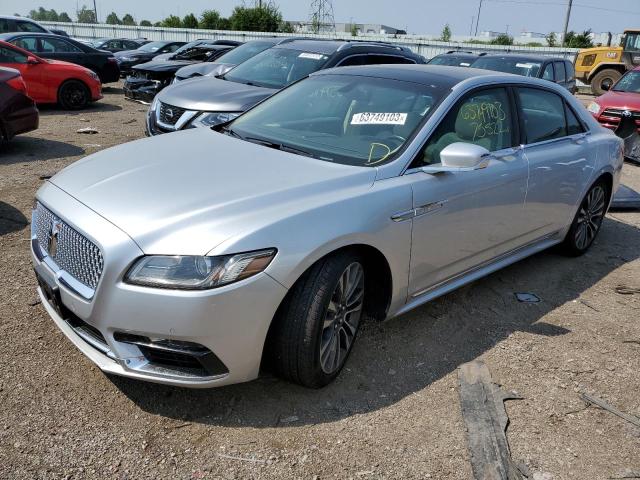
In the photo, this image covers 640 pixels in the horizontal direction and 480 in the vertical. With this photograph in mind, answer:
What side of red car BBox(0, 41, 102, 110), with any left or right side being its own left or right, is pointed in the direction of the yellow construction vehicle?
front

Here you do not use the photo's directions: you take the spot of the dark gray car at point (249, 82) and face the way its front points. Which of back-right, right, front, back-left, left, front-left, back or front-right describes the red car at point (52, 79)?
right

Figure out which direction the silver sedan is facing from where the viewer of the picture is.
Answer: facing the viewer and to the left of the viewer

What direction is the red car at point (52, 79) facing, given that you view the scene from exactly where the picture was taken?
facing to the right of the viewer

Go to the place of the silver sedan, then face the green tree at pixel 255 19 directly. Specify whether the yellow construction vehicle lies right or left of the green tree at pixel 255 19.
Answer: right

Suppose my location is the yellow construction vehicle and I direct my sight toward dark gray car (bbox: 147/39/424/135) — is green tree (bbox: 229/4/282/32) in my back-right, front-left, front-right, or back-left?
back-right

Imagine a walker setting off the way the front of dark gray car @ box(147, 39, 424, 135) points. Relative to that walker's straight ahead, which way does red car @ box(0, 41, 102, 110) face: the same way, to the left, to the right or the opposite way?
the opposite way

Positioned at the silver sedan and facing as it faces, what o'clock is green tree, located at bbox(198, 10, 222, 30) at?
The green tree is roughly at 4 o'clock from the silver sedan.

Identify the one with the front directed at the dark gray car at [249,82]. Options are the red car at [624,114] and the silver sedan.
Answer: the red car

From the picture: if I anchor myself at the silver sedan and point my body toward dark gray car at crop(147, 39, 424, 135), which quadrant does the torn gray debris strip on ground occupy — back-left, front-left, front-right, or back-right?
back-right

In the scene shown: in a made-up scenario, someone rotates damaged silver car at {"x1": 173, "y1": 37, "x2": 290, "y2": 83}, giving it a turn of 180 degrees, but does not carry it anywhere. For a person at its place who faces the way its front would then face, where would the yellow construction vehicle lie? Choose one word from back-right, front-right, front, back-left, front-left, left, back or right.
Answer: front
